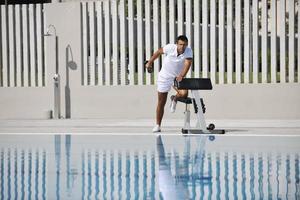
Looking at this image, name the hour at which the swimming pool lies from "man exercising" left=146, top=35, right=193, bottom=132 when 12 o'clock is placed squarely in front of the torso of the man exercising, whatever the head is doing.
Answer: The swimming pool is roughly at 12 o'clock from the man exercising.

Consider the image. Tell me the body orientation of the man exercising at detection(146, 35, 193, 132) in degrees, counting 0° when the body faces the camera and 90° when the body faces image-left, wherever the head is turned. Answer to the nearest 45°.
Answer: approximately 0°
